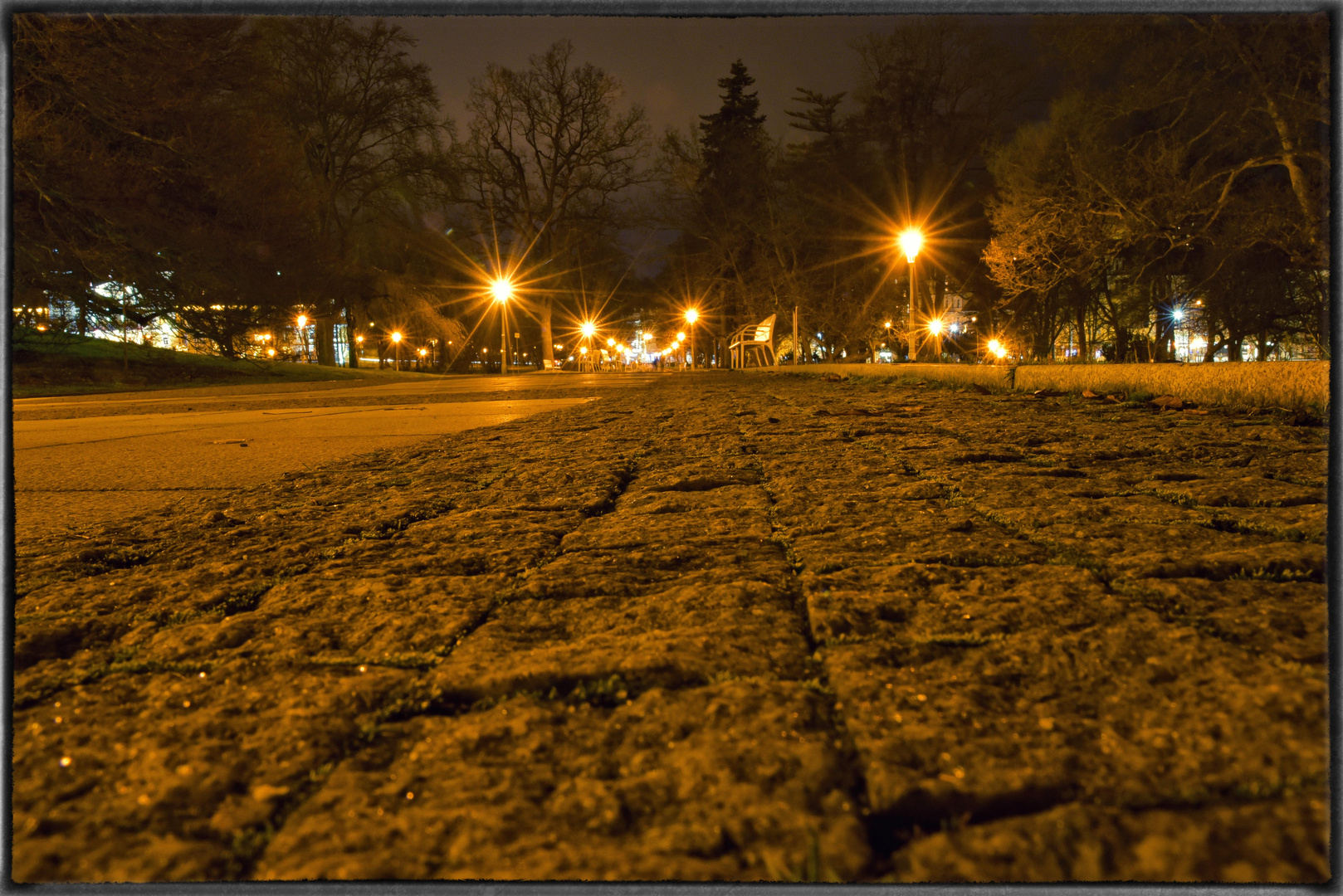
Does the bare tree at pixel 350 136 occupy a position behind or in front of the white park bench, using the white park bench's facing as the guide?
in front

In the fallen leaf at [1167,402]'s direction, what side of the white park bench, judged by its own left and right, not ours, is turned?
left

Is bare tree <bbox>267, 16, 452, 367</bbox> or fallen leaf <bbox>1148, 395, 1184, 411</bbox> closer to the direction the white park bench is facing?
the bare tree

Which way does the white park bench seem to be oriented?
to the viewer's left
